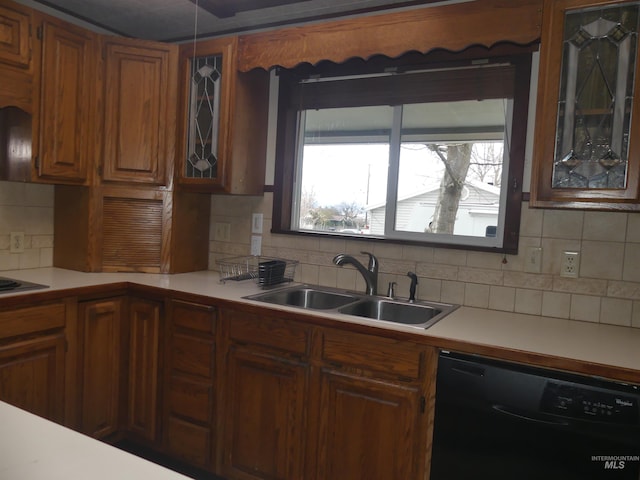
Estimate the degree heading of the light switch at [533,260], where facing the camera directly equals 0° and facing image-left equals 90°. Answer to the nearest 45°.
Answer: approximately 0°

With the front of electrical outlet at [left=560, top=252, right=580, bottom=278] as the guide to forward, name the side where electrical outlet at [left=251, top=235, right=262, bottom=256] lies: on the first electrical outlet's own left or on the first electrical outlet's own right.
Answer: on the first electrical outlet's own right

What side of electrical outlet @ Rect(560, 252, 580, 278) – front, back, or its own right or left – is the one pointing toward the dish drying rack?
right

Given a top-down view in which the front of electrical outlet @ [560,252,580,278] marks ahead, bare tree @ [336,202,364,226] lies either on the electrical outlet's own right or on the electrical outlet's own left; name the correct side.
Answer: on the electrical outlet's own right

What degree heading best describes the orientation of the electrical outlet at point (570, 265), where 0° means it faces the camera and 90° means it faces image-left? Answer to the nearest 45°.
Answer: approximately 0°

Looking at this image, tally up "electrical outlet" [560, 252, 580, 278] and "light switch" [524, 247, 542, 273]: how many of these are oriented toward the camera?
2

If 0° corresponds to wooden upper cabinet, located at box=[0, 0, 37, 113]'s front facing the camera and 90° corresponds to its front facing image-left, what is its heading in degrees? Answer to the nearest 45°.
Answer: approximately 315°

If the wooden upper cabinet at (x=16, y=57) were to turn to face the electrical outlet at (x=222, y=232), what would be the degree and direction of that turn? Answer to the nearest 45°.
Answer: approximately 45° to its left
